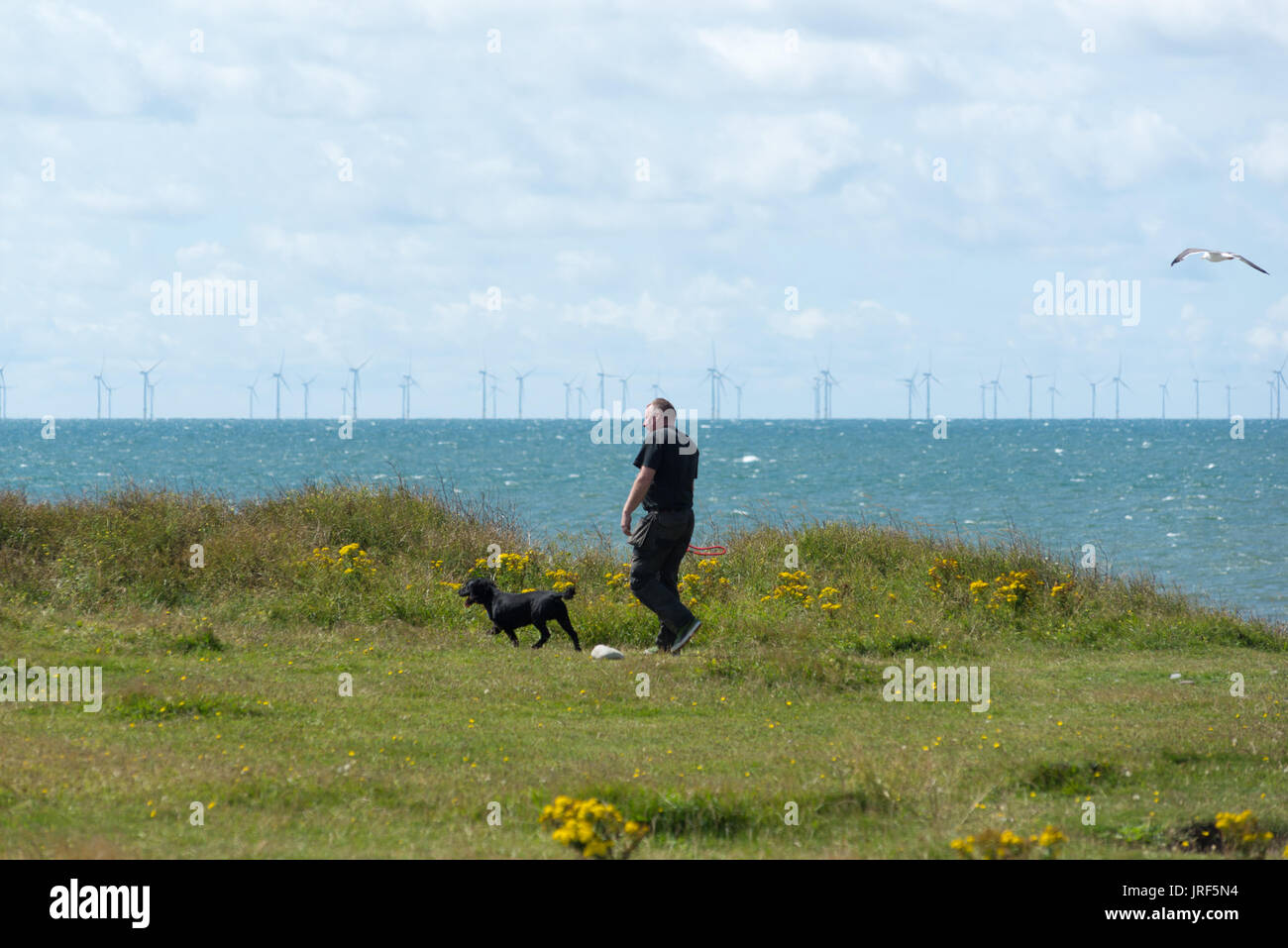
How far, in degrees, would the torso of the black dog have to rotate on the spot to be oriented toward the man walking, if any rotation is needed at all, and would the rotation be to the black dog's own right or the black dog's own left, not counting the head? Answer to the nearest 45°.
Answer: approximately 135° to the black dog's own left

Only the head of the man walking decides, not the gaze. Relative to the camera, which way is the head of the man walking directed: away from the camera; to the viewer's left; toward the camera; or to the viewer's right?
to the viewer's left

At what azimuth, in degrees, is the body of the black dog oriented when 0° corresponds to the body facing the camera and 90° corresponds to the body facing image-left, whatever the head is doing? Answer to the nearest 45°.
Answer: approximately 90°
